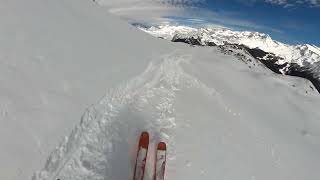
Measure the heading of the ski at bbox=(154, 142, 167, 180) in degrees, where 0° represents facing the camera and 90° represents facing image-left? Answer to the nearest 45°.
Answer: approximately 180°

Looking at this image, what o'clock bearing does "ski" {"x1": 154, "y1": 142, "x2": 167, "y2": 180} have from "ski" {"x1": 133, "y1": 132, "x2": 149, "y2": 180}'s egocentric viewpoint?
"ski" {"x1": 154, "y1": 142, "x2": 167, "y2": 180} is roughly at 3 o'clock from "ski" {"x1": 133, "y1": 132, "x2": 149, "y2": 180}.

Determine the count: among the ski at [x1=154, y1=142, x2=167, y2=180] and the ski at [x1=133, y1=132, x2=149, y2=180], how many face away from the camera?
2

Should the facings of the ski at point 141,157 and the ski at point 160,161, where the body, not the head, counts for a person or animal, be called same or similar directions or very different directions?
same or similar directions

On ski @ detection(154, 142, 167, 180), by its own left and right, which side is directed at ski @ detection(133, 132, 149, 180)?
left

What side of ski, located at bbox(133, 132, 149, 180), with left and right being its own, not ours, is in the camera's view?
back
